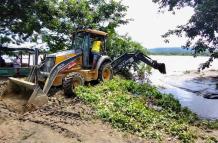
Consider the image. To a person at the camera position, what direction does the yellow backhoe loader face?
facing the viewer and to the left of the viewer
